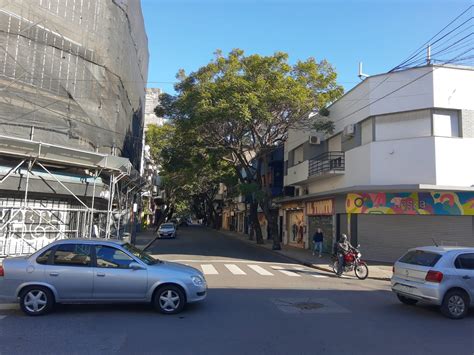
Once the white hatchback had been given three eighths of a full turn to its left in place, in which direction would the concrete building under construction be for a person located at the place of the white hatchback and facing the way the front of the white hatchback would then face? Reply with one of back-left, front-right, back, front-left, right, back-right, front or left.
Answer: front

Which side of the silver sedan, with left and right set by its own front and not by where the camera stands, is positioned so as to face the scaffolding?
left

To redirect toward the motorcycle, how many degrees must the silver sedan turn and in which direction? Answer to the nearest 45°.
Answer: approximately 45° to its left

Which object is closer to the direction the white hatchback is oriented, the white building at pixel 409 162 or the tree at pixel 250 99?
the white building

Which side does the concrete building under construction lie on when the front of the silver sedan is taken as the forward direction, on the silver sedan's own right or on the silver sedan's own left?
on the silver sedan's own left

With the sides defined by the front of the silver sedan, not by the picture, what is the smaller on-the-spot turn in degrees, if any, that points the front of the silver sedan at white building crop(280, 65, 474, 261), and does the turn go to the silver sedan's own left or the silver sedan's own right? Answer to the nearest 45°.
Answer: approximately 45° to the silver sedan's own left

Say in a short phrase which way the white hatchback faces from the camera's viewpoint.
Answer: facing away from the viewer and to the right of the viewer

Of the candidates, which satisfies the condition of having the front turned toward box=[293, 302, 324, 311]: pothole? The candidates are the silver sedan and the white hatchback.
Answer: the silver sedan

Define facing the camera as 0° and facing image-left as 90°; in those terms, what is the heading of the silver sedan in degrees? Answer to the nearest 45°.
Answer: approximately 270°

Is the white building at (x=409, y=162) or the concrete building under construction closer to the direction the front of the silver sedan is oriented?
the white building
